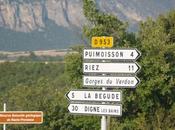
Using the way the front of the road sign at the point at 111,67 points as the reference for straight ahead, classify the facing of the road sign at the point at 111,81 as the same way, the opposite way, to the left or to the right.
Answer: the same way

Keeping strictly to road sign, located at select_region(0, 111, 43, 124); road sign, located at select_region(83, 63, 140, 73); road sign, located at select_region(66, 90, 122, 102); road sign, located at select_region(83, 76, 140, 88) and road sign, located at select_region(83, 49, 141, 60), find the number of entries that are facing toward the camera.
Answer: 5

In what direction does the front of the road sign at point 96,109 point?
toward the camera

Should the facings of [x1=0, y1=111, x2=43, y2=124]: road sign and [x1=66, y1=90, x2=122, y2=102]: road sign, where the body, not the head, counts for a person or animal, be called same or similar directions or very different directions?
same or similar directions

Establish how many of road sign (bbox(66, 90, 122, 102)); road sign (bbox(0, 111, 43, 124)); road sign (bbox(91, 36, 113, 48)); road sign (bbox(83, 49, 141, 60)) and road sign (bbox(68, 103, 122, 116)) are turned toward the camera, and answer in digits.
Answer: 5

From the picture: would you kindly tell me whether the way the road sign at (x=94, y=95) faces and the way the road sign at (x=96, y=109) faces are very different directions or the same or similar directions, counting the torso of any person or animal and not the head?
same or similar directions

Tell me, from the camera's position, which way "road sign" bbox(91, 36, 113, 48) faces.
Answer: facing the viewer

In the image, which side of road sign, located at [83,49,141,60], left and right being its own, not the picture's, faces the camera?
front

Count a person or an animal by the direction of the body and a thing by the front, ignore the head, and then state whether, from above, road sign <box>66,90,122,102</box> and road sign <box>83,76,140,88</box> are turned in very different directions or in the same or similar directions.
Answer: same or similar directions
